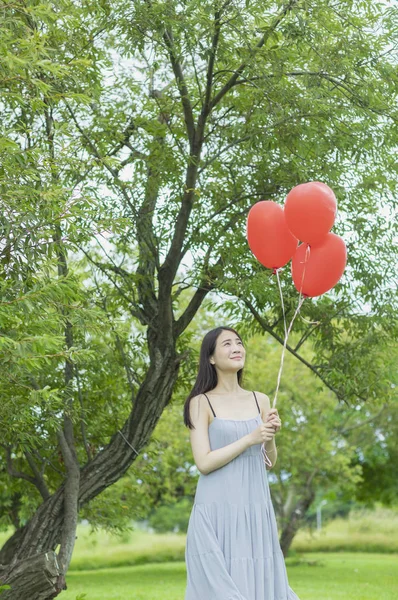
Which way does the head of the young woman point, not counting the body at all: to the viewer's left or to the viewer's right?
to the viewer's right

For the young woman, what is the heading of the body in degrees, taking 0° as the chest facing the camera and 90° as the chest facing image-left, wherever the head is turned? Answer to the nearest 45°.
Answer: approximately 315°
